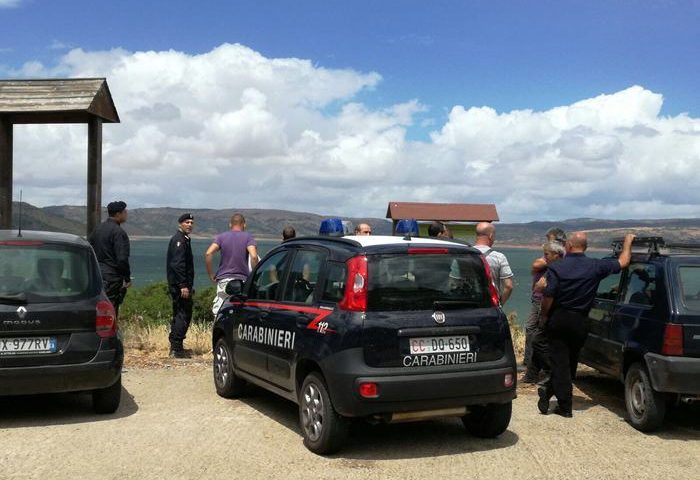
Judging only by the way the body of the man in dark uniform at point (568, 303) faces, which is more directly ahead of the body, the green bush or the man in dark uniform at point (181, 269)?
the green bush

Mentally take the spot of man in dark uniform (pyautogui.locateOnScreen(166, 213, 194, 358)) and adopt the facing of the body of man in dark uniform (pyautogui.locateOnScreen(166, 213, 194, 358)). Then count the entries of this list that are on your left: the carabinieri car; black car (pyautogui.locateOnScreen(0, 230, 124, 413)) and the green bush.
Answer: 1

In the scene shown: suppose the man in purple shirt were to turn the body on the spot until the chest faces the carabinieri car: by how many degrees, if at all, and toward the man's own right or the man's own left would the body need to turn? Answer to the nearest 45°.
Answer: approximately 180°

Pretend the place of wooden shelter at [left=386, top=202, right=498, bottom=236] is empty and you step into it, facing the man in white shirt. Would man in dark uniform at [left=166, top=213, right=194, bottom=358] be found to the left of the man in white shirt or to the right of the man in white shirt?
right

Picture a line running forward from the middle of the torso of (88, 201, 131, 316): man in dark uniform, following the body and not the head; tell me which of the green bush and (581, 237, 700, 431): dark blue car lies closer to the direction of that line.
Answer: the green bush

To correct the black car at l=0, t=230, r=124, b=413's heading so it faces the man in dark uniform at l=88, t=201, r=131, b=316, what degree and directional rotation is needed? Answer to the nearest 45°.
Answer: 0° — it already faces them

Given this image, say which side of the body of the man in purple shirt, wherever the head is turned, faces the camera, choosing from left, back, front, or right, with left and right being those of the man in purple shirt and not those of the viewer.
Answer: back

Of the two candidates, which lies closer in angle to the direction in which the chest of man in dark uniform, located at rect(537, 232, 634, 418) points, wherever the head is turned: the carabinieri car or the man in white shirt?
the man in white shirt

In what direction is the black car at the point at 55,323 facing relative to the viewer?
away from the camera

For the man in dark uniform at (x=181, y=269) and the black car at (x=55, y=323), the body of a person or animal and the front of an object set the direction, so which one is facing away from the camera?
the black car

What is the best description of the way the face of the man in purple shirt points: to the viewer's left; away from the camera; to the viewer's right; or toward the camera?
away from the camera

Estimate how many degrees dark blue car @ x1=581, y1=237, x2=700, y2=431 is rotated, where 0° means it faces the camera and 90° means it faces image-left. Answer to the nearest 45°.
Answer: approximately 135°
